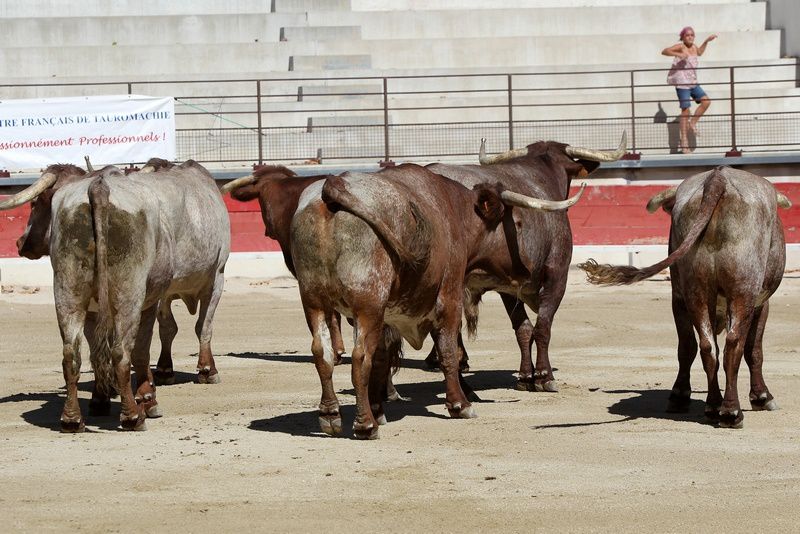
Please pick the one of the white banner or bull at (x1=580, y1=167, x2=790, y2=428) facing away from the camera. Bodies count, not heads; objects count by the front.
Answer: the bull

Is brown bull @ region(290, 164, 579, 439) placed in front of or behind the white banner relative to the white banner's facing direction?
in front

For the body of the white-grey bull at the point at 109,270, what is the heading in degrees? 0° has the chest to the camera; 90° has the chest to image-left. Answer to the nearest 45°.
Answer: approximately 225°

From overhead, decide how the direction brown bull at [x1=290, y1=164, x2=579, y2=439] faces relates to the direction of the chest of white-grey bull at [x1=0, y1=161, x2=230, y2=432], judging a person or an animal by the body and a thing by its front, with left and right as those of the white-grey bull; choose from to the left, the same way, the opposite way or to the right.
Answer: the same way

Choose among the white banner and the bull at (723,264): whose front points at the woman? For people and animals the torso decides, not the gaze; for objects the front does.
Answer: the bull

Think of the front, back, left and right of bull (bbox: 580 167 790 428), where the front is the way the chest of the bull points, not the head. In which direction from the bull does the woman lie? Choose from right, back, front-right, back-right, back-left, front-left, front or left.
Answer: front

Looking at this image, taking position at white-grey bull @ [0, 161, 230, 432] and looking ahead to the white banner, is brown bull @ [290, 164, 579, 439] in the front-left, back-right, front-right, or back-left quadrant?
back-right

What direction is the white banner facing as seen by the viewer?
toward the camera

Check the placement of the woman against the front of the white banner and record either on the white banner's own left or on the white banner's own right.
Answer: on the white banner's own left

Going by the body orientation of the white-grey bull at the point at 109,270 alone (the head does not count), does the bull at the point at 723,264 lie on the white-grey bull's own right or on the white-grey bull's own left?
on the white-grey bull's own right

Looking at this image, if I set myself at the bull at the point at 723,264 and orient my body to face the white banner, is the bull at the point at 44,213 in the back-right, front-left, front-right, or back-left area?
front-left

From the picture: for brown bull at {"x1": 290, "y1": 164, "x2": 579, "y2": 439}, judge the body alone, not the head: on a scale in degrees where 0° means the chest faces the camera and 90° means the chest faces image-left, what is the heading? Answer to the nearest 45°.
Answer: approximately 225°

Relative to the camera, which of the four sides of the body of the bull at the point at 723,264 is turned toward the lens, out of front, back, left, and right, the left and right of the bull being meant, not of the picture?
back

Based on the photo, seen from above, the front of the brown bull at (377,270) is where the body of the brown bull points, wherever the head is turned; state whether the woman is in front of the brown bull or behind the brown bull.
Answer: in front

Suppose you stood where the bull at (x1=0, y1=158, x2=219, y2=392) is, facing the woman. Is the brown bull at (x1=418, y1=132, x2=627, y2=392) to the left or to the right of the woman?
right
